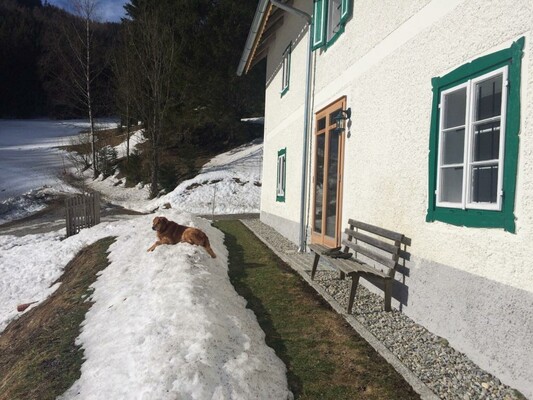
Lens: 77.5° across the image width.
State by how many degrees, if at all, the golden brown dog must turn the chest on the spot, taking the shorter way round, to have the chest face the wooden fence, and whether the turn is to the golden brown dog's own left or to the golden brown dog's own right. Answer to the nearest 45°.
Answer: approximately 45° to the golden brown dog's own right

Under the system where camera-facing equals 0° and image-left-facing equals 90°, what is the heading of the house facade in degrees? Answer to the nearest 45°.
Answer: approximately 45°

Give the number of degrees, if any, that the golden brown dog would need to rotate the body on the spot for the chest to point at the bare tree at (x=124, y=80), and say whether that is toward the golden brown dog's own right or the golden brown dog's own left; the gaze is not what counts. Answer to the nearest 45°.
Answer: approximately 90° to the golden brown dog's own right

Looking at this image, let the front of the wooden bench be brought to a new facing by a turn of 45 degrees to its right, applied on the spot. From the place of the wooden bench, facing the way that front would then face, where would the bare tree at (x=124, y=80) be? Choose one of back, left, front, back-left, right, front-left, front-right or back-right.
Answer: front-right

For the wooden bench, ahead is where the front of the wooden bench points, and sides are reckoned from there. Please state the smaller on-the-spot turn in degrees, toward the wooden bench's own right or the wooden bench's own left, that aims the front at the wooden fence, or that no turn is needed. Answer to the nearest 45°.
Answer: approximately 90° to the wooden bench's own right

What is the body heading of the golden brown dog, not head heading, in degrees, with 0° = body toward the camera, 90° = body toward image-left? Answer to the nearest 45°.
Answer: approximately 90°

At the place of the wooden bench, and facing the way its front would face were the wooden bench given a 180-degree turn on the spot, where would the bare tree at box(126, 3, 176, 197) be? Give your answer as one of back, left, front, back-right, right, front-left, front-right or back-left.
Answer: left

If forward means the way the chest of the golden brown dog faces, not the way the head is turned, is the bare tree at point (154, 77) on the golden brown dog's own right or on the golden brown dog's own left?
on the golden brown dog's own right

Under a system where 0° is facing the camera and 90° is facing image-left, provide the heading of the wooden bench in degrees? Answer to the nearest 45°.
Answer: approximately 45°
